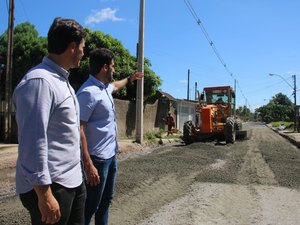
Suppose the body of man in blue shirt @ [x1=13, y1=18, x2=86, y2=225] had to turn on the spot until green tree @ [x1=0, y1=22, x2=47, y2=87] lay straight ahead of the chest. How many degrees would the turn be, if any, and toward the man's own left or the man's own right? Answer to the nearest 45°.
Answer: approximately 90° to the man's own left

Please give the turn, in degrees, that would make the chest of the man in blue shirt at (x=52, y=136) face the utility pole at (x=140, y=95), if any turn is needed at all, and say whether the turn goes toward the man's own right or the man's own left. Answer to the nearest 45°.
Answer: approximately 90° to the man's own left

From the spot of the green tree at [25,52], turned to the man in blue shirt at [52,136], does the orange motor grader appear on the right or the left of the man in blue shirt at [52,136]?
left

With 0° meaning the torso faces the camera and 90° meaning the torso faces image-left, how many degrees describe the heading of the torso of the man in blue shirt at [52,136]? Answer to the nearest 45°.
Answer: approximately 270°

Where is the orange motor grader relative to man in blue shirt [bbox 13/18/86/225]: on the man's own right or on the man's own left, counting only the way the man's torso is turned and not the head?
on the man's own left

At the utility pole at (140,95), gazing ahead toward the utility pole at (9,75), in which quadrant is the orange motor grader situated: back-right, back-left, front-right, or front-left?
back-right
